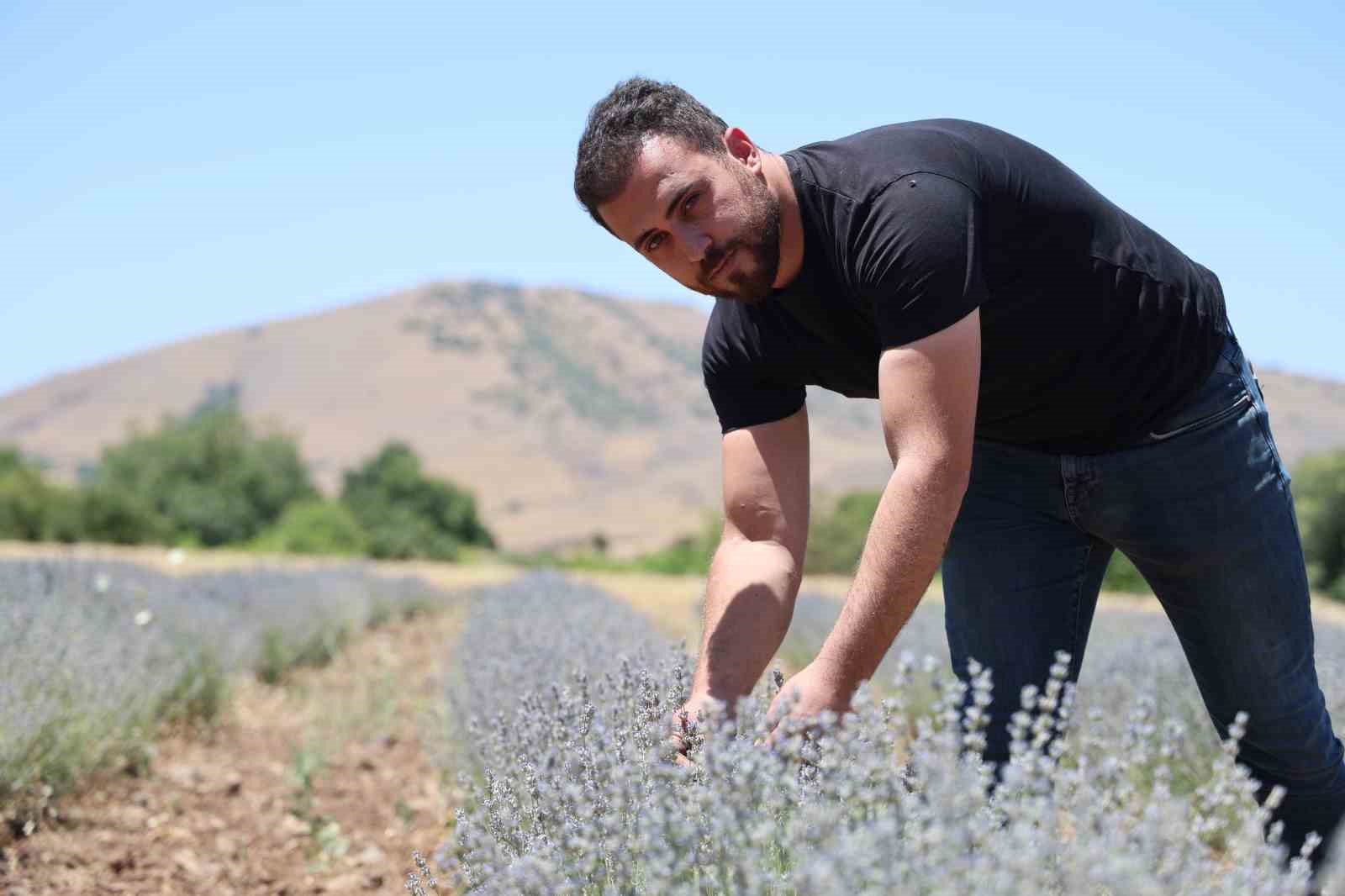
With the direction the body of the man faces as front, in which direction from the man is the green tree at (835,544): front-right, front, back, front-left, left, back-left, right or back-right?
back-right

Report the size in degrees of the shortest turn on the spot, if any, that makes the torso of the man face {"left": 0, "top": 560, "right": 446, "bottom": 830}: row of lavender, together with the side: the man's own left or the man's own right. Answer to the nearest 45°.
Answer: approximately 90° to the man's own right

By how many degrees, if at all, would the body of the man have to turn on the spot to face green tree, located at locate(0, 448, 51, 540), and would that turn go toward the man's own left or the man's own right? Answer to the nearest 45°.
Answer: approximately 90° to the man's own right

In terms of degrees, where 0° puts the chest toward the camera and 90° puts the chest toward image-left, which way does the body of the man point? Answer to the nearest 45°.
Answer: approximately 45°

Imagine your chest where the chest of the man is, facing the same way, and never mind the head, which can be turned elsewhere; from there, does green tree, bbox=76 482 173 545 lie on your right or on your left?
on your right

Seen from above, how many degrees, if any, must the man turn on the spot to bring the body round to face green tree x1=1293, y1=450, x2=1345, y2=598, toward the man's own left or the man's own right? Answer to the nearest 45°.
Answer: approximately 135° to the man's own right
